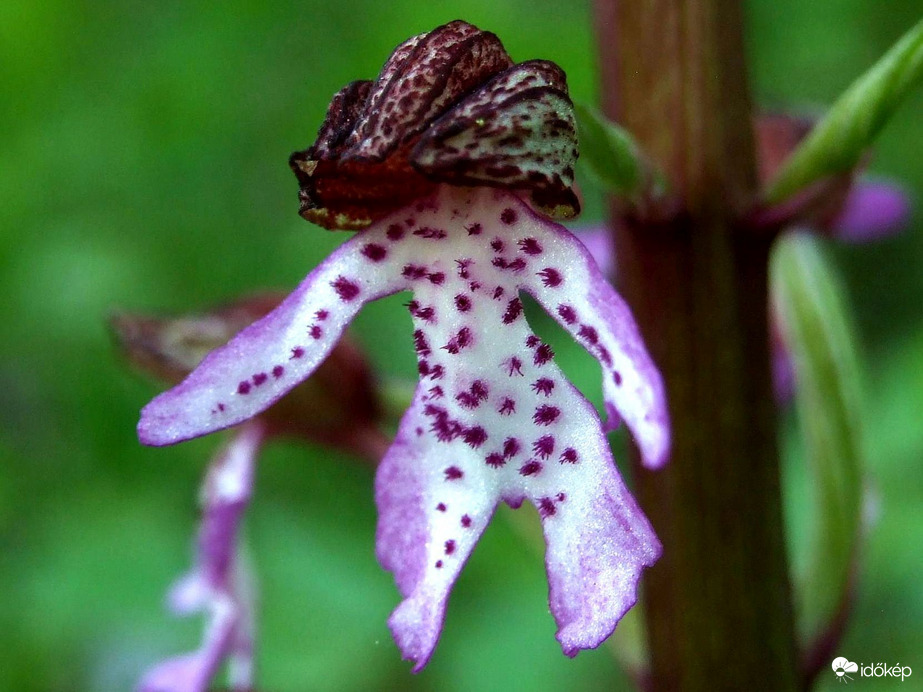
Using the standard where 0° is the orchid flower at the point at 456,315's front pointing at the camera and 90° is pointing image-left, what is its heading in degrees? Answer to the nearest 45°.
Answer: approximately 0°

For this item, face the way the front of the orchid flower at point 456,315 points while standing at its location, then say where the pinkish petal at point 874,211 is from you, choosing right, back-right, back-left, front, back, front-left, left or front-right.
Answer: back-left

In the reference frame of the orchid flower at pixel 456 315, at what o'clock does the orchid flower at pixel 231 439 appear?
the orchid flower at pixel 231 439 is roughly at 5 o'clock from the orchid flower at pixel 456 315.
